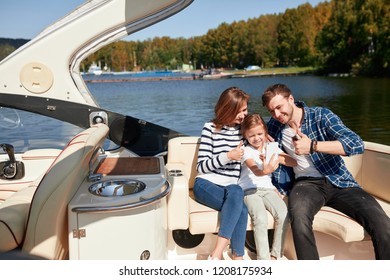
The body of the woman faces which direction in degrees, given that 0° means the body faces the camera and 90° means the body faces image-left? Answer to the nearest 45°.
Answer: approximately 315°

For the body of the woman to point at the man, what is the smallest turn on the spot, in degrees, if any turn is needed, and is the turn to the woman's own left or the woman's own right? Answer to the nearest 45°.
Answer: approximately 45° to the woman's own left
